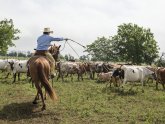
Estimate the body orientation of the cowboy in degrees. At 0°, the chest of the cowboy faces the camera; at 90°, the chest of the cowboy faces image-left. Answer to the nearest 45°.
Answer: approximately 225°

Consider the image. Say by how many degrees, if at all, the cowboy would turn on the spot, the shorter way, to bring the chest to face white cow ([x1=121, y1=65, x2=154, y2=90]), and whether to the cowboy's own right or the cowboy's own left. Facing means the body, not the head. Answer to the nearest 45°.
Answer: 0° — they already face it

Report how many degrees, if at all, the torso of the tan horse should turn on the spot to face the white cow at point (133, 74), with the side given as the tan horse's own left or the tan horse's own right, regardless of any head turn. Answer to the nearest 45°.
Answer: approximately 45° to the tan horse's own right

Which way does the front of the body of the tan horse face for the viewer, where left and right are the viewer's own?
facing away from the viewer
